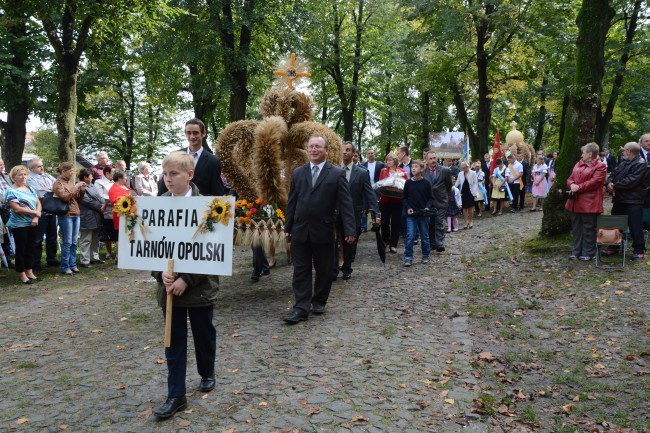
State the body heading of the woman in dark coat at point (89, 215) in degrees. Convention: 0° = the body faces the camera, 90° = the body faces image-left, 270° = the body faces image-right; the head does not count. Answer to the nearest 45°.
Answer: approximately 270°

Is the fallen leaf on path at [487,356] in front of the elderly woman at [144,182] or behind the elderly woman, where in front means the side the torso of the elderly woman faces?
in front

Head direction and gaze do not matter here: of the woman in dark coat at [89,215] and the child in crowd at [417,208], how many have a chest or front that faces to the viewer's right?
1

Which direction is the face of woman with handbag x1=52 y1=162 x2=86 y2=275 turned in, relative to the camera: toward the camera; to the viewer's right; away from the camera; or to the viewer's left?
to the viewer's right

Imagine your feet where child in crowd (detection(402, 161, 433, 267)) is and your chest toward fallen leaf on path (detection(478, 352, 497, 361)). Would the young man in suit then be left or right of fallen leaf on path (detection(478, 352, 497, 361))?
right

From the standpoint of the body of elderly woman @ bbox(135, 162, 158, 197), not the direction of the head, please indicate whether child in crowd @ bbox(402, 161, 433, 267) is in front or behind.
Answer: in front

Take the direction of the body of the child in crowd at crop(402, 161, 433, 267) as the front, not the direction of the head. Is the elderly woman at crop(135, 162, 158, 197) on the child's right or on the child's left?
on the child's right

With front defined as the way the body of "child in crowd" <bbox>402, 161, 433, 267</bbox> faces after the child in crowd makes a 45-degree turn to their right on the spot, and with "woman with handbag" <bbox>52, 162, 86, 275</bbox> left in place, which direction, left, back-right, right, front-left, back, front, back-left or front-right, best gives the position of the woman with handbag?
front-right
